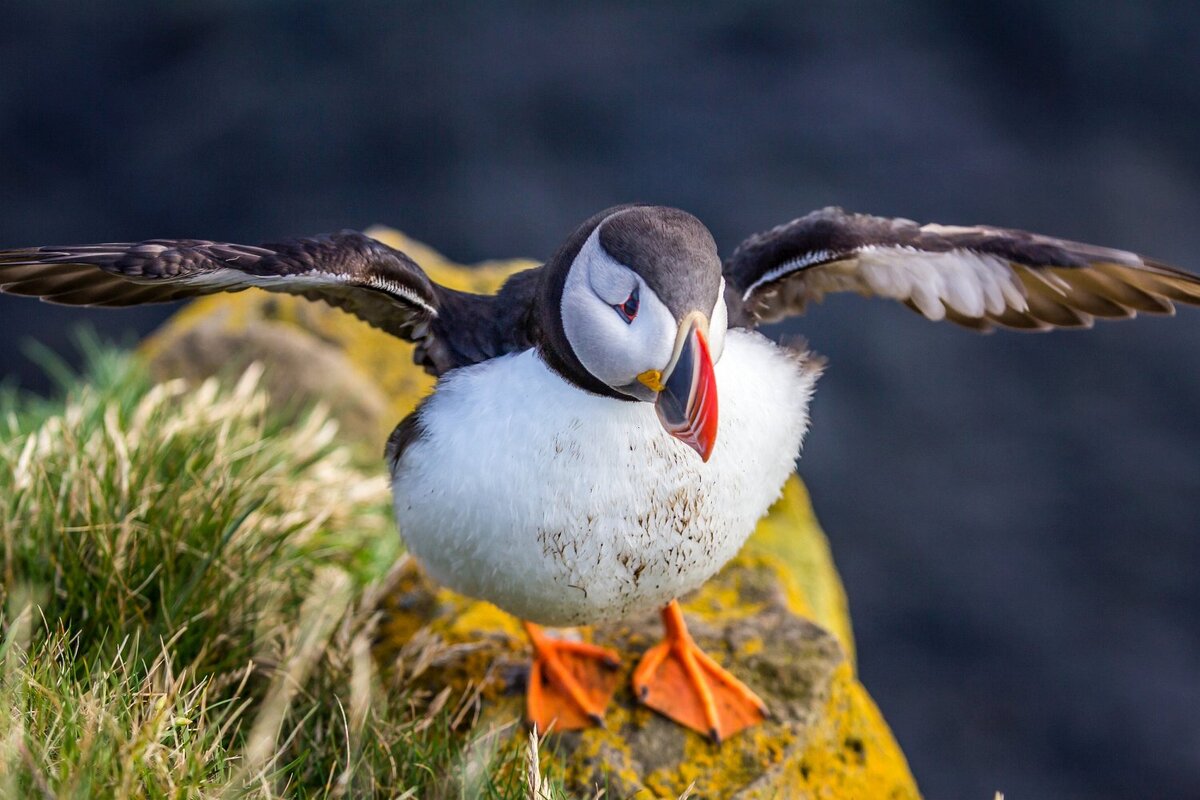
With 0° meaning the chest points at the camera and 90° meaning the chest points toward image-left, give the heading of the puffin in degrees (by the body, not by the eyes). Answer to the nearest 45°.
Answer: approximately 0°
